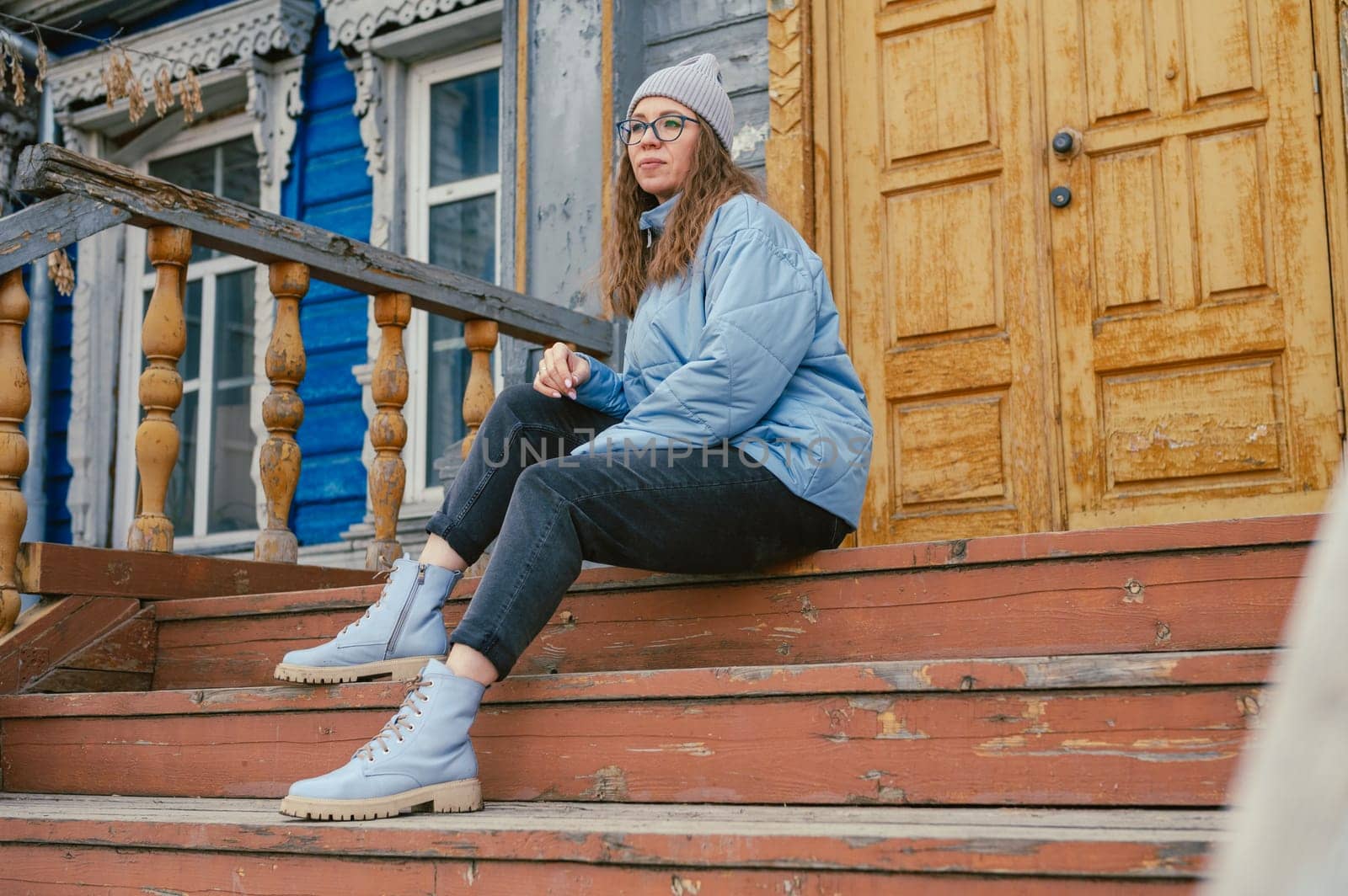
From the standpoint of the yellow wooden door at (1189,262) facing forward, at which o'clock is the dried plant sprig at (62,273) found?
The dried plant sprig is roughly at 3 o'clock from the yellow wooden door.

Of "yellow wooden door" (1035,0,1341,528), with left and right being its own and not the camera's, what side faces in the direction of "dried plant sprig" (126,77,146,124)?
right

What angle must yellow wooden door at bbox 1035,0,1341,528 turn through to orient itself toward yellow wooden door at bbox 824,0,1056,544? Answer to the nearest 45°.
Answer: approximately 90° to its right

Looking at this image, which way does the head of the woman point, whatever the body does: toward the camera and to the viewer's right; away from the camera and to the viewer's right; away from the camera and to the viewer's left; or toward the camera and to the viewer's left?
toward the camera and to the viewer's left

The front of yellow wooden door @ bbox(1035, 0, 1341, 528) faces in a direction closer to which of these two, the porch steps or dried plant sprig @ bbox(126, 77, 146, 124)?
the porch steps

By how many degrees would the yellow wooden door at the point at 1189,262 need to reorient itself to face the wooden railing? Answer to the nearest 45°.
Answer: approximately 45° to its right

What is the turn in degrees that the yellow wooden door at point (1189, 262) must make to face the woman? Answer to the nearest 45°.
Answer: approximately 45° to its right

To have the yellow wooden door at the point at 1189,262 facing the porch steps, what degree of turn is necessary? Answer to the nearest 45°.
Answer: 0° — it already faces it

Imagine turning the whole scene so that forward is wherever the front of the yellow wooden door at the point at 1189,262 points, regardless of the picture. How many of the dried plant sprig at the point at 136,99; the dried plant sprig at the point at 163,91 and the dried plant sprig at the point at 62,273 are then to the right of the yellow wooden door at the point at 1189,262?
3

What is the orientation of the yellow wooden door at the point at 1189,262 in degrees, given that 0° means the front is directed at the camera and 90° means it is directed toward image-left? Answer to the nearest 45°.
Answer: approximately 0°
